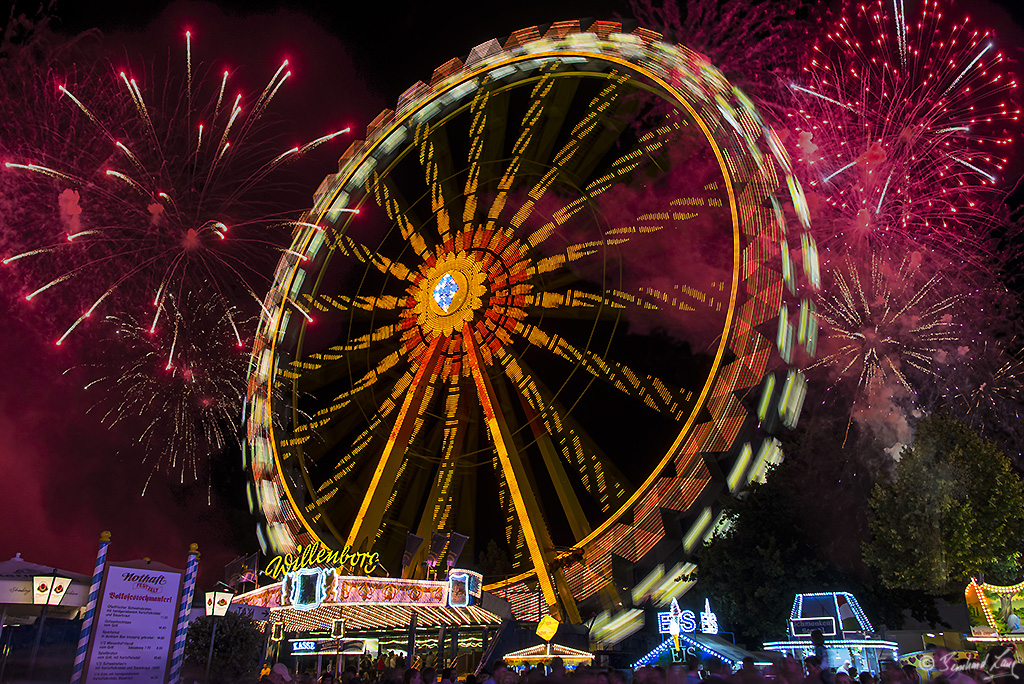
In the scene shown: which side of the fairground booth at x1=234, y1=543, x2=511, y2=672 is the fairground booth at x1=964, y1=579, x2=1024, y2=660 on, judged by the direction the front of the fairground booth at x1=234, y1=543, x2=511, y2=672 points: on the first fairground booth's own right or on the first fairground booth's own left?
on the first fairground booth's own left

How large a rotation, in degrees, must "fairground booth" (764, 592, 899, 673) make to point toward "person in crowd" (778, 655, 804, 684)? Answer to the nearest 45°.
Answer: approximately 45° to its left

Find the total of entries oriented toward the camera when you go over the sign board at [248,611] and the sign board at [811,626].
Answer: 2

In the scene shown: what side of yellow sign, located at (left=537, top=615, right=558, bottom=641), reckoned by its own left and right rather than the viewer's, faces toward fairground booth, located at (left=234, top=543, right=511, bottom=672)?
right

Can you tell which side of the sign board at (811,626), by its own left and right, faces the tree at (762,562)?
back

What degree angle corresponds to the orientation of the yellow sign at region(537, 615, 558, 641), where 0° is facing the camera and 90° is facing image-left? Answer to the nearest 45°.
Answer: approximately 0°

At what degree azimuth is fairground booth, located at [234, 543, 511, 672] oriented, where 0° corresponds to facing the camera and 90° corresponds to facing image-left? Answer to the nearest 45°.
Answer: approximately 0°

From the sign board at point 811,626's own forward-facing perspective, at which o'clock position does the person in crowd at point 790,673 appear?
The person in crowd is roughly at 12 o'clock from the sign board.
